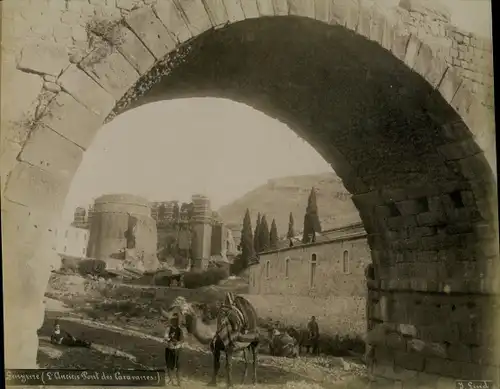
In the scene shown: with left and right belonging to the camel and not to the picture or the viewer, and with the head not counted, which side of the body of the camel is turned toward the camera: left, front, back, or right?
left

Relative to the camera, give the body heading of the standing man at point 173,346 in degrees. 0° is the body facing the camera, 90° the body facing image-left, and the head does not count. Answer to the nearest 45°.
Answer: approximately 0°

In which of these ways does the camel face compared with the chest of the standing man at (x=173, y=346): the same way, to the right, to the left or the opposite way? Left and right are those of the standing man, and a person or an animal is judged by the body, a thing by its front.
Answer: to the right

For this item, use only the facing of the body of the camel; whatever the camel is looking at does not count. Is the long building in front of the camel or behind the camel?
behind

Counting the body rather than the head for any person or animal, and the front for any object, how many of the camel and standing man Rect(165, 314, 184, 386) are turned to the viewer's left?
1
